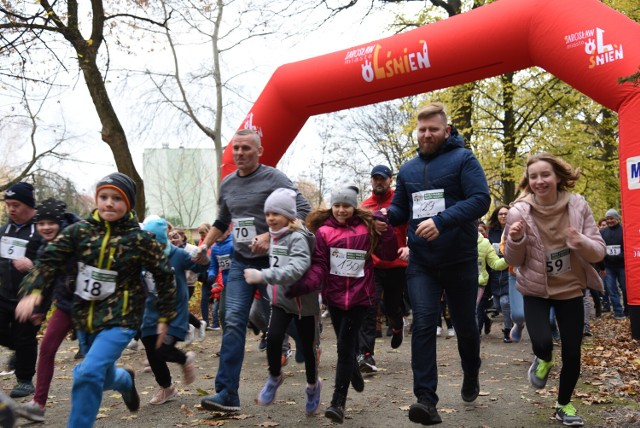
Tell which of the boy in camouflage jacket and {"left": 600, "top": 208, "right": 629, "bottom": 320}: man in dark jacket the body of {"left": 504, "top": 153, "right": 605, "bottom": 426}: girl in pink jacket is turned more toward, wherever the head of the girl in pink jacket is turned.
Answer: the boy in camouflage jacket

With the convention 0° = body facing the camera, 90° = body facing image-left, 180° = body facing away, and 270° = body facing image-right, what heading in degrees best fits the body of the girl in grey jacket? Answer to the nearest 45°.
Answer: approximately 45°

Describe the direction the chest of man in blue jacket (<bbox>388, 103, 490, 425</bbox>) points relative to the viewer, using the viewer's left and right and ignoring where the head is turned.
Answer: facing the viewer and to the left of the viewer

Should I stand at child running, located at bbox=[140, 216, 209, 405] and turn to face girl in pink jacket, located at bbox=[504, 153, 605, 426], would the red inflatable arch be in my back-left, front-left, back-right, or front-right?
front-left

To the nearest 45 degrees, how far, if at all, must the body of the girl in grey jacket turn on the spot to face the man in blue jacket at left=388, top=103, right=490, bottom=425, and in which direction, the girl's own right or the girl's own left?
approximately 135° to the girl's own left

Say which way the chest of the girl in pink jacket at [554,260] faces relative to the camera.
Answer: toward the camera

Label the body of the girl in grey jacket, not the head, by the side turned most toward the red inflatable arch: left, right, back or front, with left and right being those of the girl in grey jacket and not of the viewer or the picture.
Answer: back

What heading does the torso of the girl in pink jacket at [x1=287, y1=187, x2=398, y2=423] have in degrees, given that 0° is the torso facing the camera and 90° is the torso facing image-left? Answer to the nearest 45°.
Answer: approximately 0°

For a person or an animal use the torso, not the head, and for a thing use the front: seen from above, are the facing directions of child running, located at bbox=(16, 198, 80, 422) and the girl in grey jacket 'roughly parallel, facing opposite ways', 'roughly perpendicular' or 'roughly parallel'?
roughly parallel

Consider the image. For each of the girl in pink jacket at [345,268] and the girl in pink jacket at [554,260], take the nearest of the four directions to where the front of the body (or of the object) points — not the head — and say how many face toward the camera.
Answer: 2

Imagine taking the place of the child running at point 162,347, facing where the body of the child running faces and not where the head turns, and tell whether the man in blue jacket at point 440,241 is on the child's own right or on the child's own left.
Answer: on the child's own left

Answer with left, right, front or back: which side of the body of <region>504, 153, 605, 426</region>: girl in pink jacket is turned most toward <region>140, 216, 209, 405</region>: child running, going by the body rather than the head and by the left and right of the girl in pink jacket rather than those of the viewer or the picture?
right

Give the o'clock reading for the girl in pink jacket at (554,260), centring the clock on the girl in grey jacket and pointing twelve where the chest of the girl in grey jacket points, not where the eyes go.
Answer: The girl in pink jacket is roughly at 8 o'clock from the girl in grey jacket.

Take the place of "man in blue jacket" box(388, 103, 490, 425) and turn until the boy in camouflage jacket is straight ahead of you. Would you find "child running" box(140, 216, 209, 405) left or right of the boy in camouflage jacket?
right
